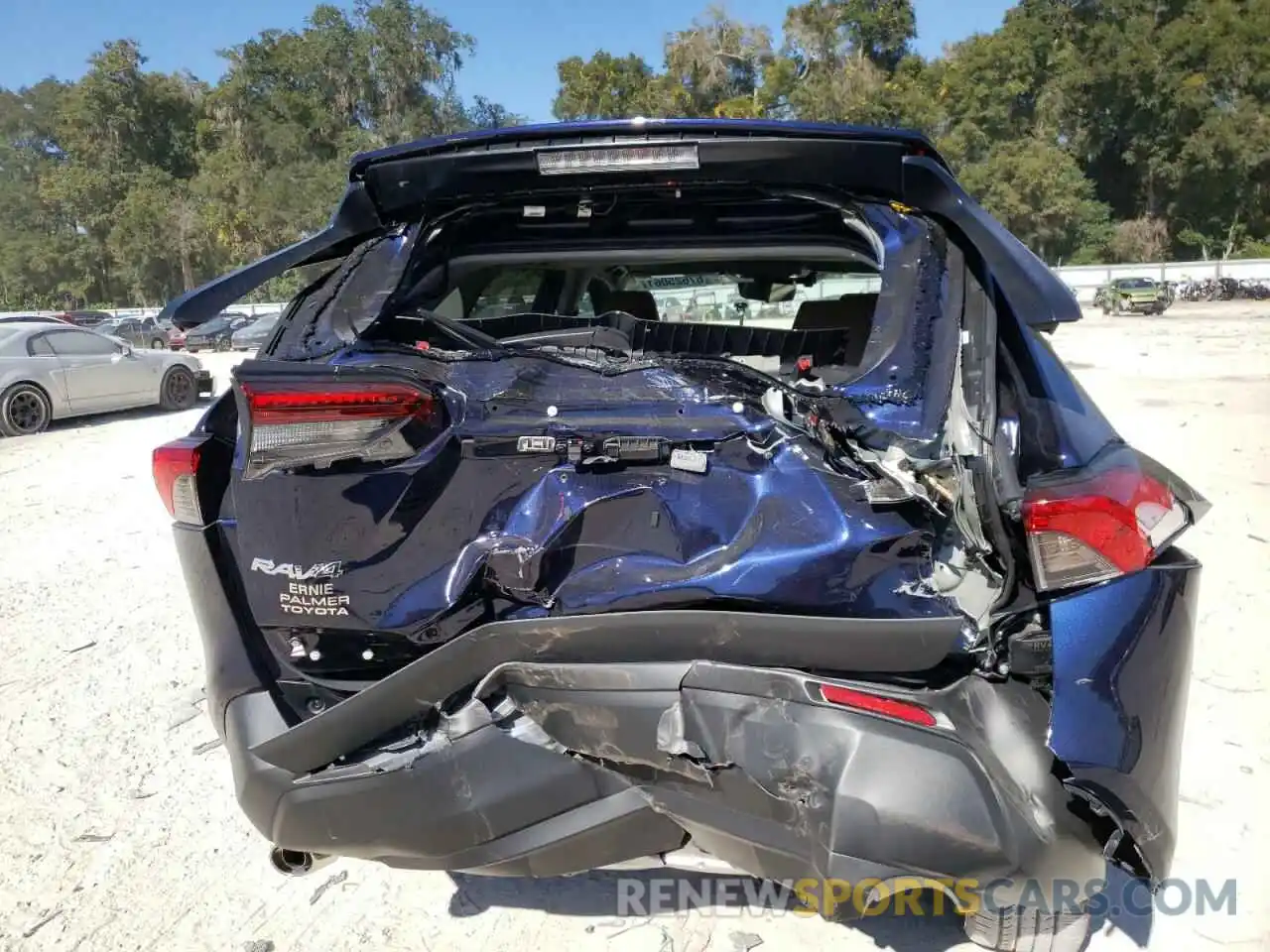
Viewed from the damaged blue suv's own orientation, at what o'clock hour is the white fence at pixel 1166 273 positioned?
The white fence is roughly at 1 o'clock from the damaged blue suv.

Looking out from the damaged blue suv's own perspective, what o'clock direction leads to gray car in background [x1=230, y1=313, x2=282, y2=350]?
The gray car in background is roughly at 11 o'clock from the damaged blue suv.

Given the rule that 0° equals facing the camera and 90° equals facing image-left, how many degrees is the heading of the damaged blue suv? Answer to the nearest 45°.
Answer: approximately 180°

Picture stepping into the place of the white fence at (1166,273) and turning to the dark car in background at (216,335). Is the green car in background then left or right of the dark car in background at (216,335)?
left

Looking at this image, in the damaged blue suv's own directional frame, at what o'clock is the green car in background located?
The green car in background is roughly at 1 o'clock from the damaged blue suv.

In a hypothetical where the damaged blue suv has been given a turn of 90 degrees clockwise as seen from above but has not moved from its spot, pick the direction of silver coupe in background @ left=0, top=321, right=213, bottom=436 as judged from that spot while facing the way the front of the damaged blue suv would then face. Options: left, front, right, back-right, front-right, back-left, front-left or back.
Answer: back-left

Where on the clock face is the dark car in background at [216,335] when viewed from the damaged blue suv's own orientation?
The dark car in background is roughly at 11 o'clock from the damaged blue suv.
